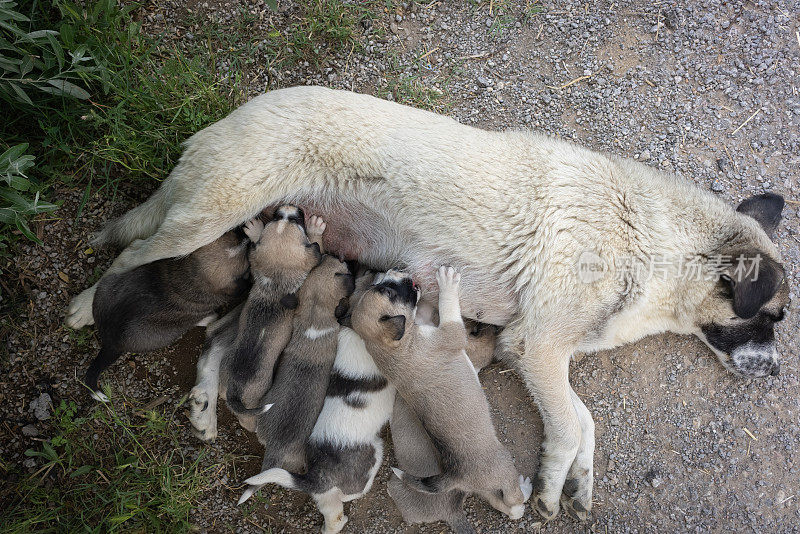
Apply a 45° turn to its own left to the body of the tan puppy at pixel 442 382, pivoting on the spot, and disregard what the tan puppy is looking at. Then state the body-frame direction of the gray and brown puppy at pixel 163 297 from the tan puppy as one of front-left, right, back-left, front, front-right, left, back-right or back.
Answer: front

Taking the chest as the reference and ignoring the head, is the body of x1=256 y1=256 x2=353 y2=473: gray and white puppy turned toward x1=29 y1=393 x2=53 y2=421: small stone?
no

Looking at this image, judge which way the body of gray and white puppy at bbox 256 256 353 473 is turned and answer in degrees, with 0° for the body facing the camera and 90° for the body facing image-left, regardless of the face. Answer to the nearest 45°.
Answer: approximately 180°

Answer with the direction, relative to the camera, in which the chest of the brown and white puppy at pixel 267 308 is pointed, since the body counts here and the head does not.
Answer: away from the camera

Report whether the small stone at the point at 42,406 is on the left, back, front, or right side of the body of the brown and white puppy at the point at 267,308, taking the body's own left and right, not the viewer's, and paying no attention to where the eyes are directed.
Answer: left

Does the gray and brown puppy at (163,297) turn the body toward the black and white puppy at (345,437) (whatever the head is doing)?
no

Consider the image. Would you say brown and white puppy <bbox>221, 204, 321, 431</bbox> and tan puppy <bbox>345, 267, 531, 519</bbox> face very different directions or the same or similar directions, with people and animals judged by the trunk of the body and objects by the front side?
same or similar directions

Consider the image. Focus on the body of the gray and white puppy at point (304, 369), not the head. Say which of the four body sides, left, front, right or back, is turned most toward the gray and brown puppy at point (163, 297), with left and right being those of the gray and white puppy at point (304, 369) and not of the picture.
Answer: left

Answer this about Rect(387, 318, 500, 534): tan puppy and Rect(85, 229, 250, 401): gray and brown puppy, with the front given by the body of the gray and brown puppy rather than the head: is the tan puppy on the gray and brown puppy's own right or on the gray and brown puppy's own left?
on the gray and brown puppy's own right

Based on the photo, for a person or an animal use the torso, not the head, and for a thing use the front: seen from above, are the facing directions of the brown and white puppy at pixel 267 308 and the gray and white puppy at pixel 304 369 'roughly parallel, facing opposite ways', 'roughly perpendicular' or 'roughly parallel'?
roughly parallel

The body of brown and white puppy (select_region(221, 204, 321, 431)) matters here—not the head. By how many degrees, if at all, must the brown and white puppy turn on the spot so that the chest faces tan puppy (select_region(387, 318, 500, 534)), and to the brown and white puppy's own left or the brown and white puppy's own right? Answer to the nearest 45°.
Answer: approximately 135° to the brown and white puppy's own right

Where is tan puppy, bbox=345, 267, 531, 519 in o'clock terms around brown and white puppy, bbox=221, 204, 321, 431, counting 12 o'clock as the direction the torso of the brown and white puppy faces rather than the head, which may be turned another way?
The tan puppy is roughly at 4 o'clock from the brown and white puppy.

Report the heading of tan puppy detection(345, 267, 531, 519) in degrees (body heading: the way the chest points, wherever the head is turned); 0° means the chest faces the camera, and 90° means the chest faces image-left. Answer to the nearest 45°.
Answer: approximately 135°

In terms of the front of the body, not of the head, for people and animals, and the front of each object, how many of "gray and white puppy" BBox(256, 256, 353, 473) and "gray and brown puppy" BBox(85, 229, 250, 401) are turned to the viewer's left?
0

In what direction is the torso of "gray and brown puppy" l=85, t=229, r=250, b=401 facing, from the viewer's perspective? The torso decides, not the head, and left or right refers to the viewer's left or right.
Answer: facing away from the viewer and to the right of the viewer

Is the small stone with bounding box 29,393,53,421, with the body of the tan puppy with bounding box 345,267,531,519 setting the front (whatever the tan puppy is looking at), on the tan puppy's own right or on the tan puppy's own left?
on the tan puppy's own left

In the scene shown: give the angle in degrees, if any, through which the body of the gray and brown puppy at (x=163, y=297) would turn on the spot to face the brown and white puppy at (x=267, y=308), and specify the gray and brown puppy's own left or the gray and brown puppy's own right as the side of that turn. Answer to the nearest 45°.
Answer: approximately 90° to the gray and brown puppy's own right
